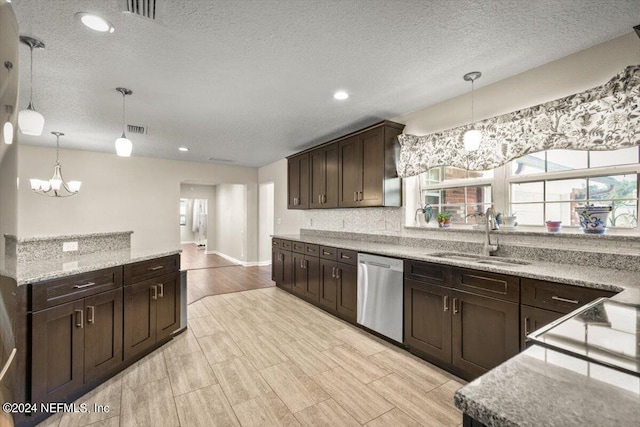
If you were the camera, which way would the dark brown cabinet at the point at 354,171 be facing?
facing the viewer and to the left of the viewer

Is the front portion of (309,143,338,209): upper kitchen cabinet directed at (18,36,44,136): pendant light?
yes

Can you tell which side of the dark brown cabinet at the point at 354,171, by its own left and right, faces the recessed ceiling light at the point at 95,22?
front

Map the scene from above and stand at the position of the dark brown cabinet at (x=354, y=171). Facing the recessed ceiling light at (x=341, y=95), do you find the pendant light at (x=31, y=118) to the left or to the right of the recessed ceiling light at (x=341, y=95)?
right

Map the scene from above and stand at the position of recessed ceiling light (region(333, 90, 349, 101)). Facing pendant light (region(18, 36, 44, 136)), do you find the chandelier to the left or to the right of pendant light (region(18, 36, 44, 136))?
right

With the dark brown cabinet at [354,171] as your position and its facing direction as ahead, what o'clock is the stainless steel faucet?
The stainless steel faucet is roughly at 9 o'clock from the dark brown cabinet.

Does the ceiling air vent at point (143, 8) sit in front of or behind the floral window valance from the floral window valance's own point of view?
in front

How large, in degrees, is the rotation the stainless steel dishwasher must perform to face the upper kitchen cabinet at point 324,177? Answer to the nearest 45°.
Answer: approximately 90° to its right

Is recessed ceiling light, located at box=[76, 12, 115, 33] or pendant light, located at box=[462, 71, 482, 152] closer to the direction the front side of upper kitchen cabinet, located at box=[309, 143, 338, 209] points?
the recessed ceiling light

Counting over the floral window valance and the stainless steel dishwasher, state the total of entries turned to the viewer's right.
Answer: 0

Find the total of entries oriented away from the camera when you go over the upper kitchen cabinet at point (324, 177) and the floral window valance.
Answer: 0

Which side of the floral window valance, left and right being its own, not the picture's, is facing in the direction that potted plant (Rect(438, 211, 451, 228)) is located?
right
